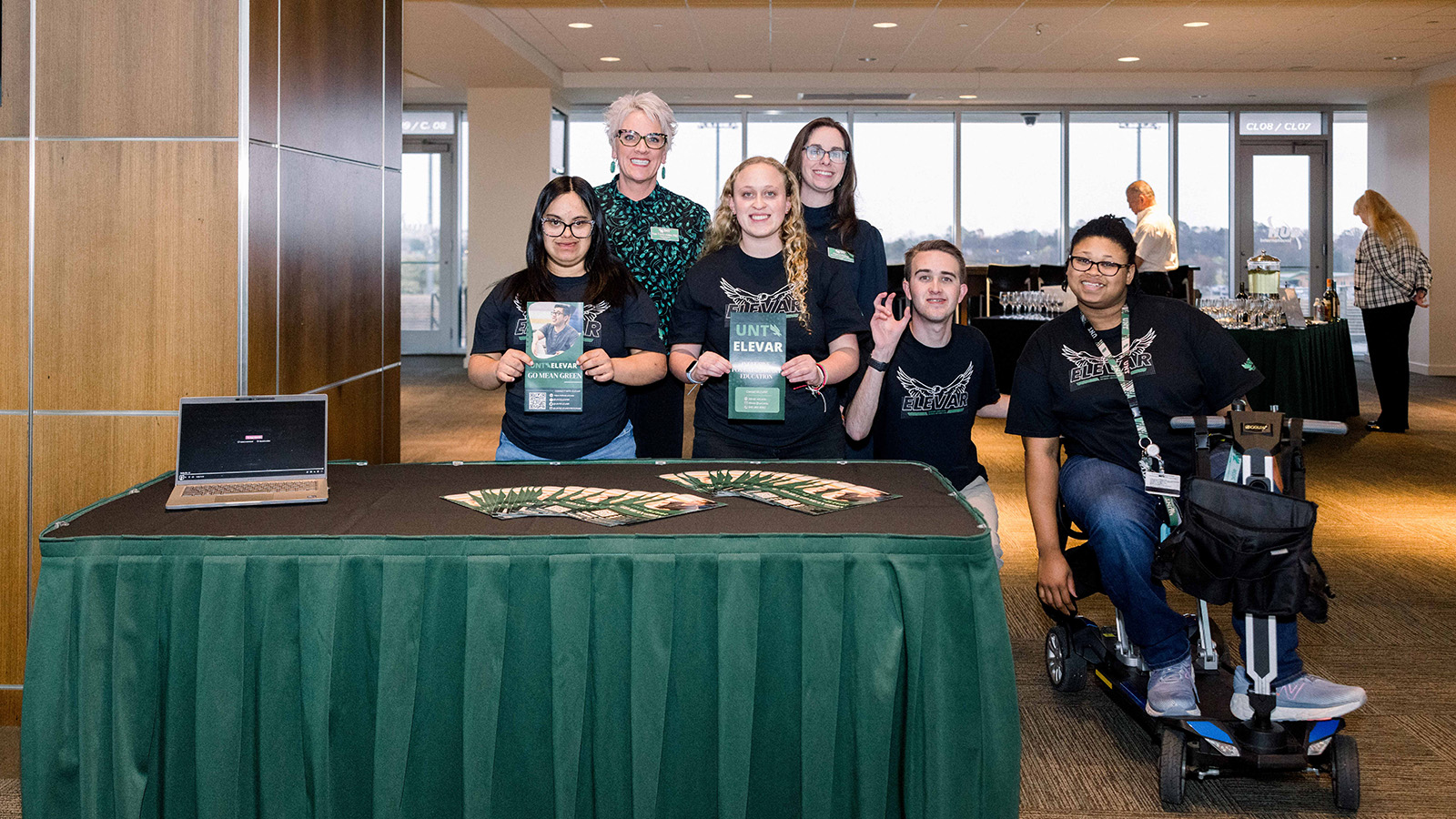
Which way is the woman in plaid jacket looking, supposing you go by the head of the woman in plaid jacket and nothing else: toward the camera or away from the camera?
away from the camera

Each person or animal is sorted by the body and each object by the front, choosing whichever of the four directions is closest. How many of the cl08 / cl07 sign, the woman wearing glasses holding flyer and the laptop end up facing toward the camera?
3

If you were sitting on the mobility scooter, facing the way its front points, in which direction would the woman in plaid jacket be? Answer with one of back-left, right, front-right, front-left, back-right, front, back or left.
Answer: back-left

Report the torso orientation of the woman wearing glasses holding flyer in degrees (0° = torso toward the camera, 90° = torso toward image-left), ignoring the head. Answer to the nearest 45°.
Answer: approximately 0°

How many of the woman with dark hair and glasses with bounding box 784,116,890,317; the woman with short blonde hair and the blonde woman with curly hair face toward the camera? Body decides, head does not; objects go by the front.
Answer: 3

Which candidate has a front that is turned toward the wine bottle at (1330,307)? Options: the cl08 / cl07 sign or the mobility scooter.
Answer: the cl08 / cl07 sign

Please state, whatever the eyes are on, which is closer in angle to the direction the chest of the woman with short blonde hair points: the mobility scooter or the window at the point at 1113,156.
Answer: the mobility scooter
